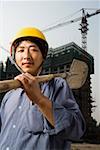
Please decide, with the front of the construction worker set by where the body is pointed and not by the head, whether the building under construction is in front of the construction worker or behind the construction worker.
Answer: behind

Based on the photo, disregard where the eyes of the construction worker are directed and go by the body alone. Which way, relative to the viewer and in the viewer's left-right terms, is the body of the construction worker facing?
facing the viewer and to the left of the viewer
